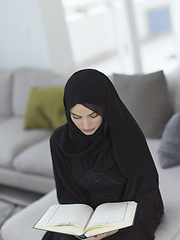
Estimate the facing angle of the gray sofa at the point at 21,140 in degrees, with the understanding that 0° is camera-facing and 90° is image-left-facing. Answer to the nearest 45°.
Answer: approximately 45°

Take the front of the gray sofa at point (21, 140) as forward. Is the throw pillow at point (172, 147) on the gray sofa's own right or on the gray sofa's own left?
on the gray sofa's own left
